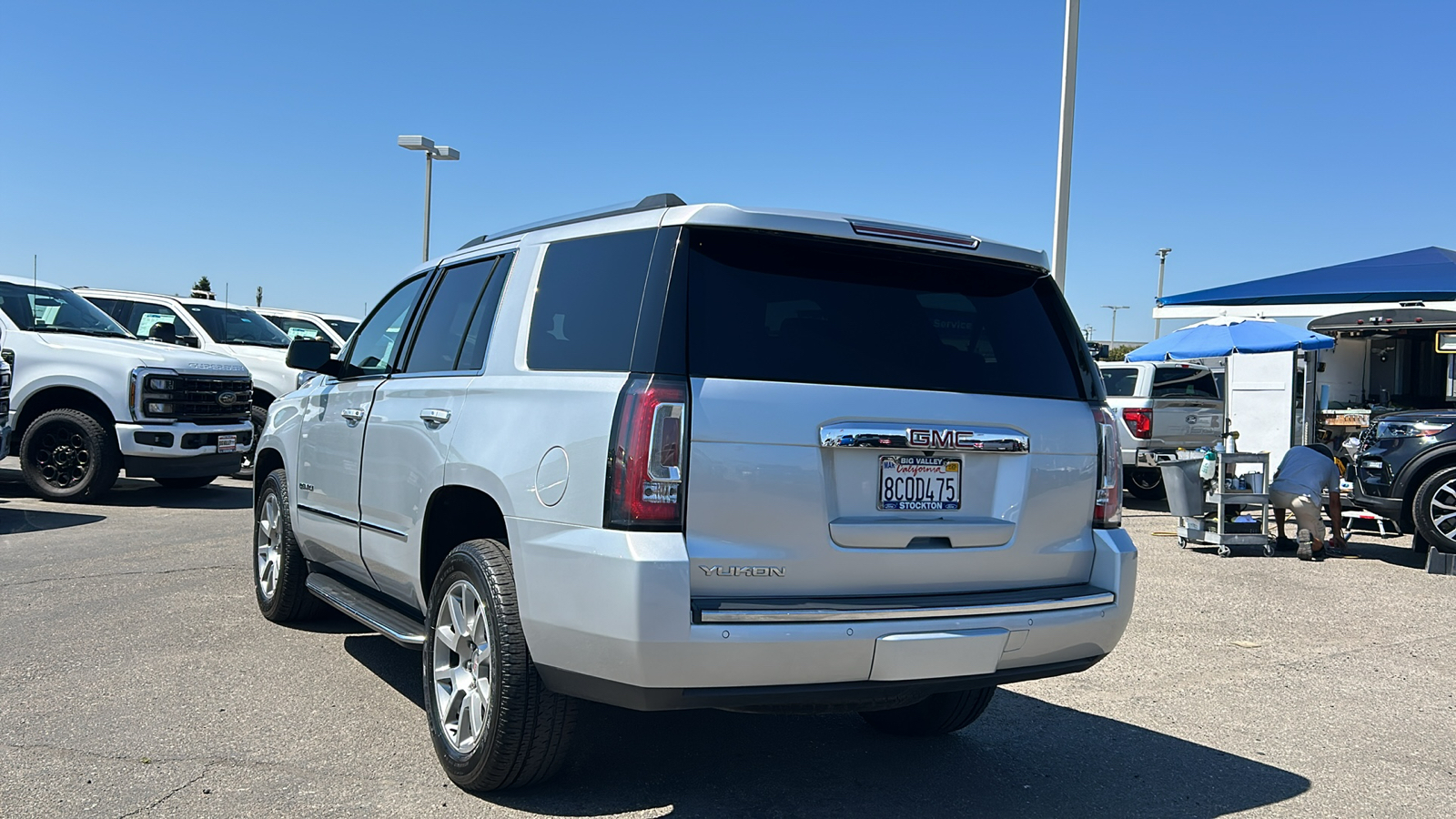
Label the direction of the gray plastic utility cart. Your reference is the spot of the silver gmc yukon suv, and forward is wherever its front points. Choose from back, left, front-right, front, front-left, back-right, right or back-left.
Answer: right

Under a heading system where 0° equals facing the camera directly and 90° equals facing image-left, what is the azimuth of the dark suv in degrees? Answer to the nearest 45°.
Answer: approximately 45°

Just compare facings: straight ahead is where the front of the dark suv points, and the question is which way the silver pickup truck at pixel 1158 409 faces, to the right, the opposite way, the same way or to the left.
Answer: to the right

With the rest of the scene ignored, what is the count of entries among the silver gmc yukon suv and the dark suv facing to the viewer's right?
0

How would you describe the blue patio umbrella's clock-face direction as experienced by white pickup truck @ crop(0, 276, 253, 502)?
The blue patio umbrella is roughly at 11 o'clock from the white pickup truck.

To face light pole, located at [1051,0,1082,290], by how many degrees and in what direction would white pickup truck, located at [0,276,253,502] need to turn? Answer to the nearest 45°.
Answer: approximately 45° to its left

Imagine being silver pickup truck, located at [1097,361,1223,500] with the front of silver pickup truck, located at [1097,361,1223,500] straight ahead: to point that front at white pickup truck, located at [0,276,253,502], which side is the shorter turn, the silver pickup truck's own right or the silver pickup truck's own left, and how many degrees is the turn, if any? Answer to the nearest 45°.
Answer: approximately 90° to the silver pickup truck's own left

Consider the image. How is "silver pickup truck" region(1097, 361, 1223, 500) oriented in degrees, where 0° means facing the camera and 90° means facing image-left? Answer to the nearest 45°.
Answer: approximately 135°

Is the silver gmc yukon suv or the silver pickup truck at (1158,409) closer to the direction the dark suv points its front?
the silver gmc yukon suv

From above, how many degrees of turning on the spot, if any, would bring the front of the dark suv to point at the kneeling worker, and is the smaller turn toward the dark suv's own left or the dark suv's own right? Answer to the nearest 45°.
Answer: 0° — it already faces them

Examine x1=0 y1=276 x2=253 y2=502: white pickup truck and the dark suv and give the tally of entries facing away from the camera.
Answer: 0

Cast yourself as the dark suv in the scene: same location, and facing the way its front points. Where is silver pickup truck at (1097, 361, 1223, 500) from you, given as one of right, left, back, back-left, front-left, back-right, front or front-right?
right
